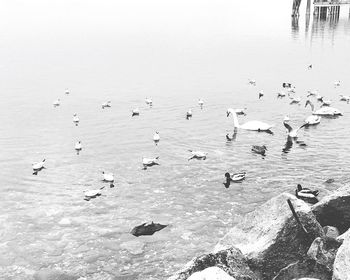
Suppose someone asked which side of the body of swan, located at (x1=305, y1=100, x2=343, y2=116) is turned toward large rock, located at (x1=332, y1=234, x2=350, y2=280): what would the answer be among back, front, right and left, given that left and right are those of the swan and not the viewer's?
left

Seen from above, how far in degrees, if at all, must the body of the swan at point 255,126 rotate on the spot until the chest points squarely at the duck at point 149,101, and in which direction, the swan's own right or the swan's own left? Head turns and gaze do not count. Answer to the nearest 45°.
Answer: approximately 45° to the swan's own right

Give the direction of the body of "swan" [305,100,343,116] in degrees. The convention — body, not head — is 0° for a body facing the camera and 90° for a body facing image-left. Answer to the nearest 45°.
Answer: approximately 90°

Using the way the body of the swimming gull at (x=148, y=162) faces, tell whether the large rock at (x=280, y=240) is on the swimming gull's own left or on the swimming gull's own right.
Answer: on the swimming gull's own left

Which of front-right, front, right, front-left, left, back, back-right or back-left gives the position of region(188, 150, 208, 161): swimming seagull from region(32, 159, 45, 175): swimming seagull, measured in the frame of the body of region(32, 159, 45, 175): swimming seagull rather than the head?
back-left

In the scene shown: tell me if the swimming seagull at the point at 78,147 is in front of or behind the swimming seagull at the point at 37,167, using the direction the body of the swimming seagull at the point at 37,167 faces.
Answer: behind

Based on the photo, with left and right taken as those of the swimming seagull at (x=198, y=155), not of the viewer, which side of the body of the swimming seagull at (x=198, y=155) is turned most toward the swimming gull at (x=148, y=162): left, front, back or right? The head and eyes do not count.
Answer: back

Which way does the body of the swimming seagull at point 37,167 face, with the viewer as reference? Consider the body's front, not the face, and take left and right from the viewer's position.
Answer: facing the viewer and to the left of the viewer

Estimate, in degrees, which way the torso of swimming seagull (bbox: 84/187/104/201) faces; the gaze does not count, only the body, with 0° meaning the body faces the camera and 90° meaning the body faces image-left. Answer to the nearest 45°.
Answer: approximately 90°

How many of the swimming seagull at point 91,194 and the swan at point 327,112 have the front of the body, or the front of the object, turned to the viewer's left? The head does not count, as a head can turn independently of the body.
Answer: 2
